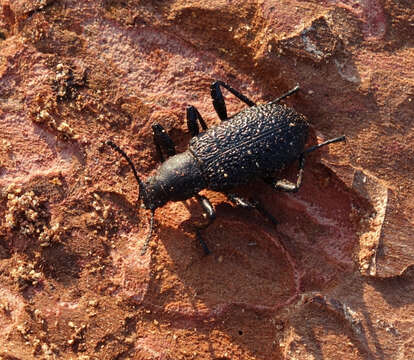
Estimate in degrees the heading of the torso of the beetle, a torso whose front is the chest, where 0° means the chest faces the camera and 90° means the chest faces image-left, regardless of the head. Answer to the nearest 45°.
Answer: approximately 45°
